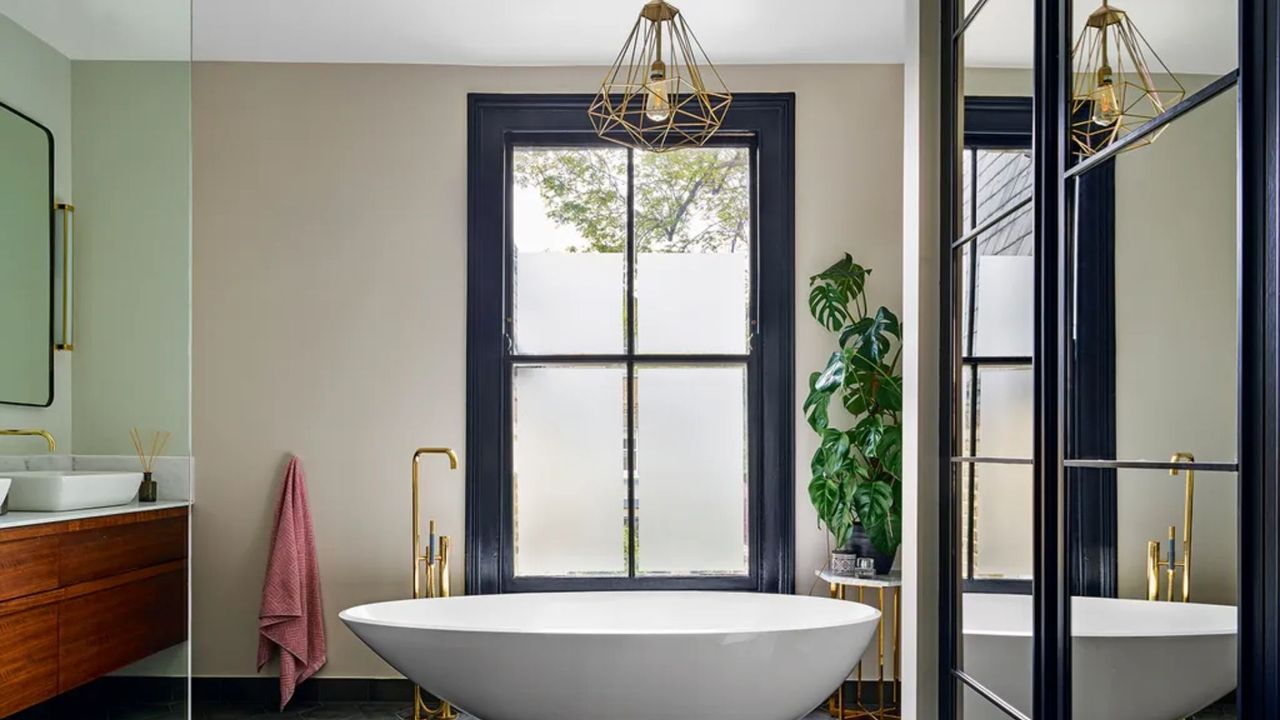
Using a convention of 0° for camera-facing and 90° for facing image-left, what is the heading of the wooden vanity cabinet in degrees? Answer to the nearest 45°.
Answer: approximately 315°

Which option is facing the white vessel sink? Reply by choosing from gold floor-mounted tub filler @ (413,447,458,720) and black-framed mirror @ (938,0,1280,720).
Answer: the black-framed mirror

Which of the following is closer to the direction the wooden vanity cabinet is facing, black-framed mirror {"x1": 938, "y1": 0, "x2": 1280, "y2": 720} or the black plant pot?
the black-framed mirror

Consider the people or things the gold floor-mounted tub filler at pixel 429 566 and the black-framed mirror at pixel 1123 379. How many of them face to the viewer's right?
1

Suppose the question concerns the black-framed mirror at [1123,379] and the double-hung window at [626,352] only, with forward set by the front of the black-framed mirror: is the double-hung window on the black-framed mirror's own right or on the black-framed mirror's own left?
on the black-framed mirror's own right

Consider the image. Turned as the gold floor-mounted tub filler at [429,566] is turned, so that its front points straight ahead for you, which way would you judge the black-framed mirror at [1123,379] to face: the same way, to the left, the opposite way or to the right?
the opposite way

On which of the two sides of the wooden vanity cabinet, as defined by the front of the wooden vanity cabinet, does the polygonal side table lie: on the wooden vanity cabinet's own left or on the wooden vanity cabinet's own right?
on the wooden vanity cabinet's own left

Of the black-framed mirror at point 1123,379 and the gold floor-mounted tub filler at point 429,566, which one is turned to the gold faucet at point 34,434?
the black-framed mirror

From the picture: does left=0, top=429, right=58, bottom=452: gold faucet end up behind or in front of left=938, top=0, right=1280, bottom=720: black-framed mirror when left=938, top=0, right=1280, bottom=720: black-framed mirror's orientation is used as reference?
in front

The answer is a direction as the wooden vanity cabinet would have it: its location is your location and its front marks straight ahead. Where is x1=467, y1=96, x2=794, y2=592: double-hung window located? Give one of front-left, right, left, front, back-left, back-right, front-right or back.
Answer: left

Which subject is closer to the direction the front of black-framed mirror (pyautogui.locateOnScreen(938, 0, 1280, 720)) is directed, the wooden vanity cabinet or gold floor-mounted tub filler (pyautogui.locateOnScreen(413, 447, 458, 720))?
the wooden vanity cabinet

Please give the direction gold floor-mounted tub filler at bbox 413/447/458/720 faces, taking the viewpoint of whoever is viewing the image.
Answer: facing to the right of the viewer

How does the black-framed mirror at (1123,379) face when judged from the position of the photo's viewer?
facing the viewer and to the left of the viewer
